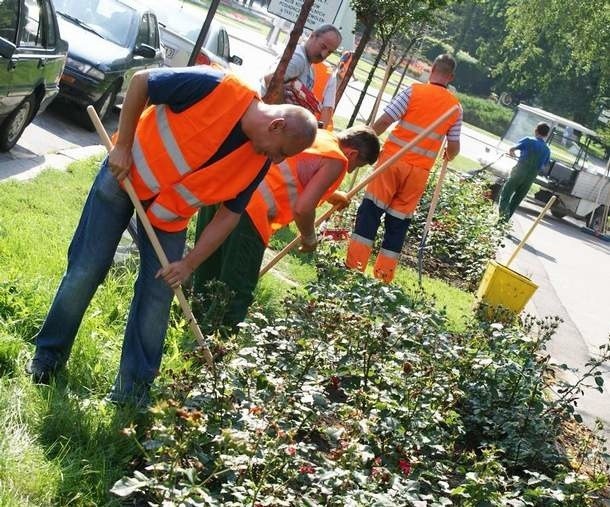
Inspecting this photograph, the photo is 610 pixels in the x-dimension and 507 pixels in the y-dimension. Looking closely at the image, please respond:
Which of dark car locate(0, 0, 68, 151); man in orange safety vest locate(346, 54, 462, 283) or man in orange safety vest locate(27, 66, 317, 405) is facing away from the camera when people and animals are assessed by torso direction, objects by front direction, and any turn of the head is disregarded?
man in orange safety vest locate(346, 54, 462, 283)

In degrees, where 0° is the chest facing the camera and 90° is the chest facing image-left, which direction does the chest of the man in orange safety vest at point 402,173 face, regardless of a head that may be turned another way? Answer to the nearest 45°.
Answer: approximately 180°

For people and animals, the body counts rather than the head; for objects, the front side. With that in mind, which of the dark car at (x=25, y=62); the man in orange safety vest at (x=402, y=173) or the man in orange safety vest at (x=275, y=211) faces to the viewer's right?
the man in orange safety vest at (x=275, y=211)

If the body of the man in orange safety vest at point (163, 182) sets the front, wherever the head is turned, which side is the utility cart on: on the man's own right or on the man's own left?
on the man's own left

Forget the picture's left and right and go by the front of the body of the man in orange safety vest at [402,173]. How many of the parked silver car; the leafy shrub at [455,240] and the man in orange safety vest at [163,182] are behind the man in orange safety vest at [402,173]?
1

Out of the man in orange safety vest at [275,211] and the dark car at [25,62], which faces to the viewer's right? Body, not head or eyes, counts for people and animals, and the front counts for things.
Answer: the man in orange safety vest

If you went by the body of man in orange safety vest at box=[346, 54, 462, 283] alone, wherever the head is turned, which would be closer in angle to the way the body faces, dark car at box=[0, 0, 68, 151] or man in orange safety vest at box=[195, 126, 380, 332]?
the dark car

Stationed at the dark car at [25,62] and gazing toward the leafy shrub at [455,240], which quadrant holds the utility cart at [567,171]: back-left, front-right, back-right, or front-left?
front-left

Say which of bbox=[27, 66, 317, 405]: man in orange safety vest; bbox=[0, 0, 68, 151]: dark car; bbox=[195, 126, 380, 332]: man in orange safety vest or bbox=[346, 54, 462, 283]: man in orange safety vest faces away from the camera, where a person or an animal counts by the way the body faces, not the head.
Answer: bbox=[346, 54, 462, 283]: man in orange safety vest

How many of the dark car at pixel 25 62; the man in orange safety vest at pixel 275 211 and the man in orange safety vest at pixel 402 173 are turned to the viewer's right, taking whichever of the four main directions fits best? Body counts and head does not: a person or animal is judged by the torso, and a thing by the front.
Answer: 1

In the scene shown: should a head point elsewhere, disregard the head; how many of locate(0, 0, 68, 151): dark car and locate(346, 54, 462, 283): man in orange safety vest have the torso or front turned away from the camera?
1

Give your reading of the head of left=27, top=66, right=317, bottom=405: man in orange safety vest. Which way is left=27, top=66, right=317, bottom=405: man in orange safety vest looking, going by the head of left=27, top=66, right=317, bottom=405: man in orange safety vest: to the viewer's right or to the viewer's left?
to the viewer's right

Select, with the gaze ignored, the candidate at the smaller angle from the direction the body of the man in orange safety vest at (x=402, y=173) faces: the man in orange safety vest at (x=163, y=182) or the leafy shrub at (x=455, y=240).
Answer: the leafy shrub

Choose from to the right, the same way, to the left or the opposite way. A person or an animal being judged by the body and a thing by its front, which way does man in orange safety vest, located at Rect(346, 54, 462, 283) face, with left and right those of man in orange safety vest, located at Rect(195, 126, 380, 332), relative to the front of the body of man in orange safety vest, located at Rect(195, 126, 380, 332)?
to the left

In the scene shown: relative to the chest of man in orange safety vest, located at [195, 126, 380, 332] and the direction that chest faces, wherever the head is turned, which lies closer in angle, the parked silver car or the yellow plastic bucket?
the yellow plastic bucket

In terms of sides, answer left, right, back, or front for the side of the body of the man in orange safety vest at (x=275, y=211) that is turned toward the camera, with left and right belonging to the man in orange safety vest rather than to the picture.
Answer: right
